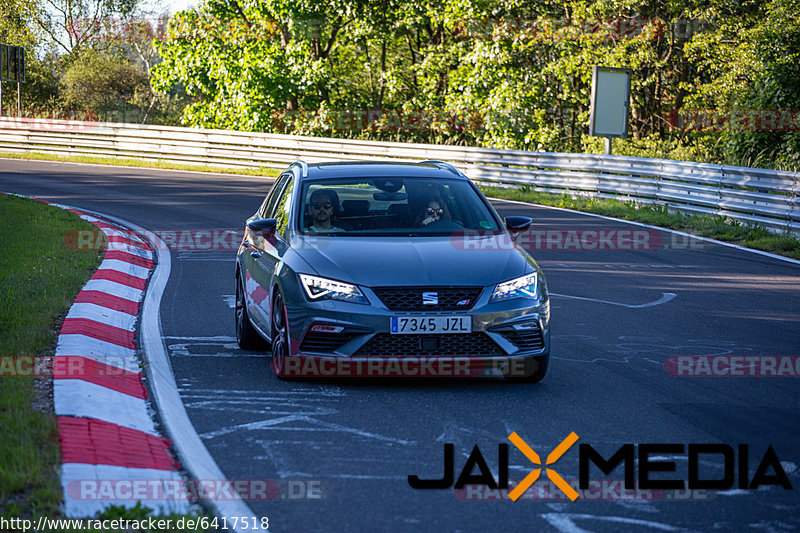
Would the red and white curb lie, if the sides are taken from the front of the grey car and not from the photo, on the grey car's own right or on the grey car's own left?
on the grey car's own right

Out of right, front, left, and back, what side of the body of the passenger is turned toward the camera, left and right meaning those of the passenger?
front

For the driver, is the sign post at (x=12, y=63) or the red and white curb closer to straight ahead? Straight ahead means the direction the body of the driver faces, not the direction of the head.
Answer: the red and white curb

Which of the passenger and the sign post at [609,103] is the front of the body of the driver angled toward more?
the passenger

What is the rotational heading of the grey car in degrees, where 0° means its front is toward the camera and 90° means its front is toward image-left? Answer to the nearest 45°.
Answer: approximately 0°

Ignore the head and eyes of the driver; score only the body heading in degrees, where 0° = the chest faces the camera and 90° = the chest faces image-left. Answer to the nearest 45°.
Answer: approximately 0°

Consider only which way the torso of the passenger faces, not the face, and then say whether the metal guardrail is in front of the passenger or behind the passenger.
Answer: behind

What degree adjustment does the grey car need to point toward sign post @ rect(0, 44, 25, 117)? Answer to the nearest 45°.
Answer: approximately 135° to its right

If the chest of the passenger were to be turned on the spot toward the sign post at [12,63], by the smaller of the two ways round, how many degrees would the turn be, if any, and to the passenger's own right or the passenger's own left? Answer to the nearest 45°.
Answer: approximately 180°
